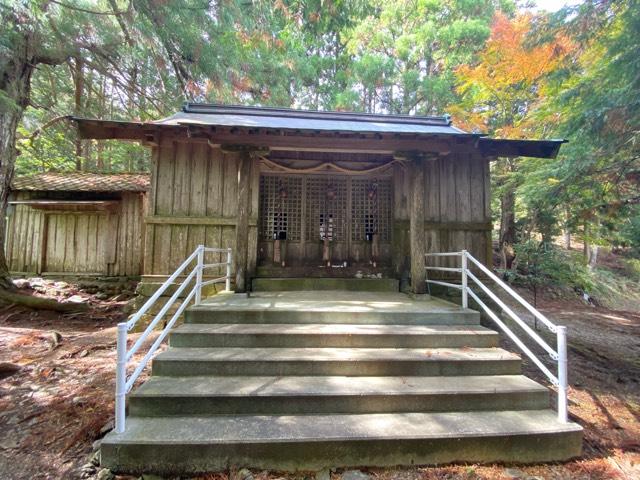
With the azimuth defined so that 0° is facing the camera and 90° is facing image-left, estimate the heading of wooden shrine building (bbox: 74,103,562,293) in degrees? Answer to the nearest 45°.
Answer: approximately 0°

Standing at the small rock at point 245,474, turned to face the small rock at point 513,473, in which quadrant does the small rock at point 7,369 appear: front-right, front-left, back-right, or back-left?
back-left

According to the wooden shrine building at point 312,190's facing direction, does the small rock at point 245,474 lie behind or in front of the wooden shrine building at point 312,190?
in front

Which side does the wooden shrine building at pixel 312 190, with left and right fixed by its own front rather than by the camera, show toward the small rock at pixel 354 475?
front

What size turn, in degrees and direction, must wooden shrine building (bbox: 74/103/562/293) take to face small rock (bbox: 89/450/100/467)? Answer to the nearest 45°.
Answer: approximately 45° to its right

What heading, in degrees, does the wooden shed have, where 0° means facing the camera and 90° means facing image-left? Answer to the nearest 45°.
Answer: approximately 0°

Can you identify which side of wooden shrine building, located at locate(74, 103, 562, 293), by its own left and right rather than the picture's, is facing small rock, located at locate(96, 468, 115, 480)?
front

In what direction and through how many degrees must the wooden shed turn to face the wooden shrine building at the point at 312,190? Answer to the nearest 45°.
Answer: approximately 45° to its left

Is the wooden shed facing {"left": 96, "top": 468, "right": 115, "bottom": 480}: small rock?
yes

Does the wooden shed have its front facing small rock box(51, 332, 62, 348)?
yes

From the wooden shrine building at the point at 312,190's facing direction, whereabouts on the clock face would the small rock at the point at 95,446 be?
The small rock is roughly at 1 o'clock from the wooden shrine building.

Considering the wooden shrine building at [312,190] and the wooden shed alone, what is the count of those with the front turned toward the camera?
2

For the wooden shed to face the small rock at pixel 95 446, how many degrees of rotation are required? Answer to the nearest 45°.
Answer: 0° — it already faces it

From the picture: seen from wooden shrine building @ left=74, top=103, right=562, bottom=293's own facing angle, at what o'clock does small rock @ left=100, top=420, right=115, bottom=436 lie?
The small rock is roughly at 1 o'clock from the wooden shrine building.
